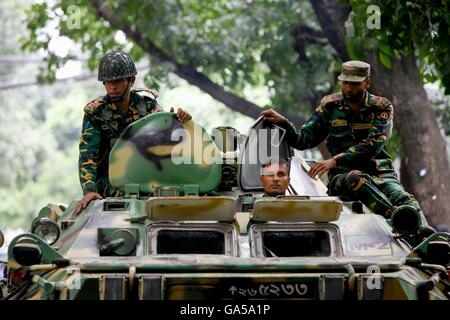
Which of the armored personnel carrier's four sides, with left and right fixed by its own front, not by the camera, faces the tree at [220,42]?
back

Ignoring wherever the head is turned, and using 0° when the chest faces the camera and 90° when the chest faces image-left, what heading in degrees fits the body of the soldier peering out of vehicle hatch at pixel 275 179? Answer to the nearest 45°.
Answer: approximately 0°

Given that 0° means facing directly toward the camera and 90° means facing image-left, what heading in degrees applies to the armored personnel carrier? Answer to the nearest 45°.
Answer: approximately 0°

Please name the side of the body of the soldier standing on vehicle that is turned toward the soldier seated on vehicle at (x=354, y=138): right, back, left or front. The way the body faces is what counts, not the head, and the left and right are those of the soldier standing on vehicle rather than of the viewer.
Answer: left

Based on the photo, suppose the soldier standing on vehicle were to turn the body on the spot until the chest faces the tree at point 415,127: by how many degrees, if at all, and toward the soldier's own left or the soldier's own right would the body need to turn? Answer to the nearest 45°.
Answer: approximately 135° to the soldier's own left
